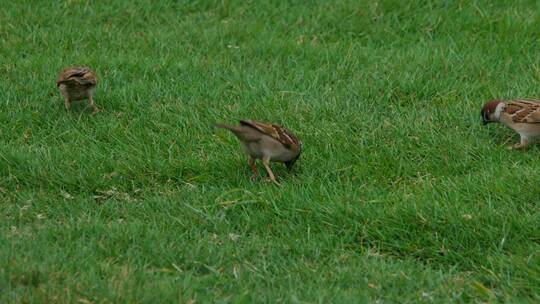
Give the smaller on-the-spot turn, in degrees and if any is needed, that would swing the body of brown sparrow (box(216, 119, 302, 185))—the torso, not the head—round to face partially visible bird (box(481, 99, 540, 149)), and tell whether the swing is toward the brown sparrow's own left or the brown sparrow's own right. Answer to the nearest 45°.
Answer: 0° — it already faces it

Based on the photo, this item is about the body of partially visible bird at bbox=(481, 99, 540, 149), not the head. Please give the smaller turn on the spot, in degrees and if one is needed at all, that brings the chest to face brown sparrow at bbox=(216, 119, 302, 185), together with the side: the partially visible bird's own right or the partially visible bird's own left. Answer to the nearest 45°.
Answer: approximately 45° to the partially visible bird's own left

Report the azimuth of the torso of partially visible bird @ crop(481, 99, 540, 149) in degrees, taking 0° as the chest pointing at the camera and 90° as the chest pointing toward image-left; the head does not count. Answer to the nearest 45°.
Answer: approximately 90°

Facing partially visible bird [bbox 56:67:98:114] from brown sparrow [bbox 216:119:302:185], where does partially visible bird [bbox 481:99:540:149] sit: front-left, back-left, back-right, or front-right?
back-right

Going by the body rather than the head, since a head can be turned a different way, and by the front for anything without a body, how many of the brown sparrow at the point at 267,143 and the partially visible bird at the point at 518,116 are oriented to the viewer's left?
1

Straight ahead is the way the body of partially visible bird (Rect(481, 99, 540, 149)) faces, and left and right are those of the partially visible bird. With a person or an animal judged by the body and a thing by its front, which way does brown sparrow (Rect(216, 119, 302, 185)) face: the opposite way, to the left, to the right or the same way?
the opposite way

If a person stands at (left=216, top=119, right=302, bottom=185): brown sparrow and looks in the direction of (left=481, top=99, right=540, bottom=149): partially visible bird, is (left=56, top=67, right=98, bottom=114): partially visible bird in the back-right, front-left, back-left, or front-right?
back-left

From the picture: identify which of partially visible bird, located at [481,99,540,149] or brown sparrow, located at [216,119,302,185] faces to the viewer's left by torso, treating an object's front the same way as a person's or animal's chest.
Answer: the partially visible bird

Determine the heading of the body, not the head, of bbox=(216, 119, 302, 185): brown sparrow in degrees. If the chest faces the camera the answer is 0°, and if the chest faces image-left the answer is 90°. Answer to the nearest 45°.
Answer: approximately 270°

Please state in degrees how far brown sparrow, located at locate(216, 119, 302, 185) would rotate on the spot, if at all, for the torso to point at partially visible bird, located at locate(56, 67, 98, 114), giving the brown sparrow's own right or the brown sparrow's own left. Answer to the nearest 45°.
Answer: approximately 135° to the brown sparrow's own left
